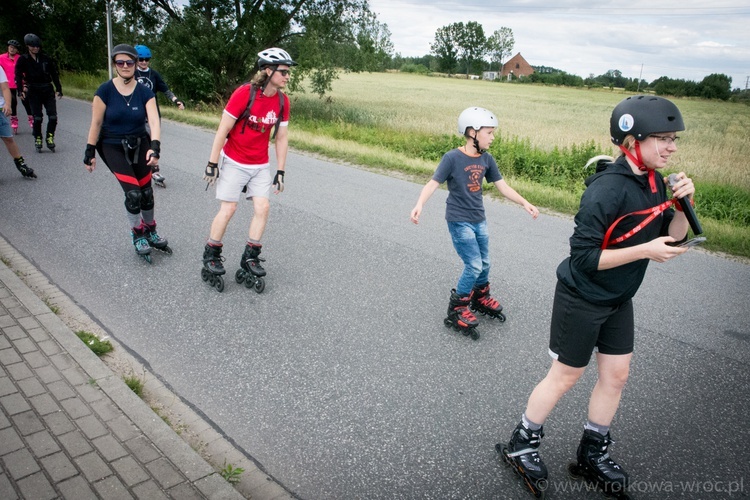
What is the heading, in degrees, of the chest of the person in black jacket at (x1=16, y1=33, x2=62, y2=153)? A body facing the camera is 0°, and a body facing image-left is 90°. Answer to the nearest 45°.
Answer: approximately 0°

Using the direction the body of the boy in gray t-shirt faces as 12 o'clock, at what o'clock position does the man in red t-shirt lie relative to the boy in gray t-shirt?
The man in red t-shirt is roughly at 5 o'clock from the boy in gray t-shirt.

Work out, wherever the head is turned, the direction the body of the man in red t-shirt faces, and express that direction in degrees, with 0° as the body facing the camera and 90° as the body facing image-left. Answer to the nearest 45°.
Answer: approximately 315°

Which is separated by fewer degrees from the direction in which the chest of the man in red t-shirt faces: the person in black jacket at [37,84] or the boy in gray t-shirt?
the boy in gray t-shirt

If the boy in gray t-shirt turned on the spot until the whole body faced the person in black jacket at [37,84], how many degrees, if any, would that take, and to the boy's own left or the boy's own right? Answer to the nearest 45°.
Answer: approximately 180°

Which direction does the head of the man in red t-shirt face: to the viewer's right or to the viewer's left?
to the viewer's right

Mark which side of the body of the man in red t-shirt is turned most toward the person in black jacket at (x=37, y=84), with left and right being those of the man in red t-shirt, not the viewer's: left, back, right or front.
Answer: back

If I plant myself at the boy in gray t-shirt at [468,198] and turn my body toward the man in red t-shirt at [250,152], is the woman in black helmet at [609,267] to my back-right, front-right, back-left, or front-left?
back-left

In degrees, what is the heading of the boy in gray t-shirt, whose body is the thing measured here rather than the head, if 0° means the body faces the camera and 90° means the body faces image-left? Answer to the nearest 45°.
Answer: approximately 315°
